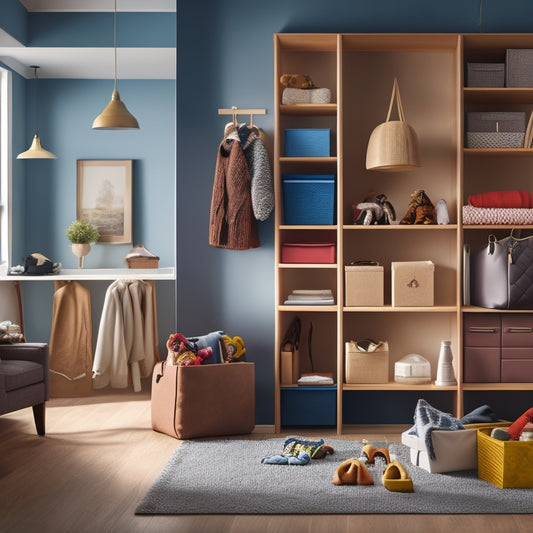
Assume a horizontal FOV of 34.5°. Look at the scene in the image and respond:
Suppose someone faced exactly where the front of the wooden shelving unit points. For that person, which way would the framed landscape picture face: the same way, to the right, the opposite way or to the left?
the same way

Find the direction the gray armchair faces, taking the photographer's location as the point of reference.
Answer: facing the viewer and to the right of the viewer

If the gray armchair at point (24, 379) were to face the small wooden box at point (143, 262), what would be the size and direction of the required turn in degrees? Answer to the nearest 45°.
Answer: approximately 90° to its left

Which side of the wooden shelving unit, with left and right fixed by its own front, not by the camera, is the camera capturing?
front

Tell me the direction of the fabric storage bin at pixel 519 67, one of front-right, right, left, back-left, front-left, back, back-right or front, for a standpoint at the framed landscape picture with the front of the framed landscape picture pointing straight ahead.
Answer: front-left

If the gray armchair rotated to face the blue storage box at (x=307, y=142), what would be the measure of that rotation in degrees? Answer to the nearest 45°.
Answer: approximately 45° to its left

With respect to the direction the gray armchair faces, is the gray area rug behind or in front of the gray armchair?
in front

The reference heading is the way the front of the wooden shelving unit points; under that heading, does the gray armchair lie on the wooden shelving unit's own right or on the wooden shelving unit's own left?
on the wooden shelving unit's own right

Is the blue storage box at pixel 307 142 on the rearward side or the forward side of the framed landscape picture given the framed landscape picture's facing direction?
on the forward side

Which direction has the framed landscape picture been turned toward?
toward the camera

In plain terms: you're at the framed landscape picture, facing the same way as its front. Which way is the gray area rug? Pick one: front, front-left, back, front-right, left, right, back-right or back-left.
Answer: front

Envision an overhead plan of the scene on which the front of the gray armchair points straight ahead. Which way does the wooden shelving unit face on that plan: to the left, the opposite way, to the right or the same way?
to the right

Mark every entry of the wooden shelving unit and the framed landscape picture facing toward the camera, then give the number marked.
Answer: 2
